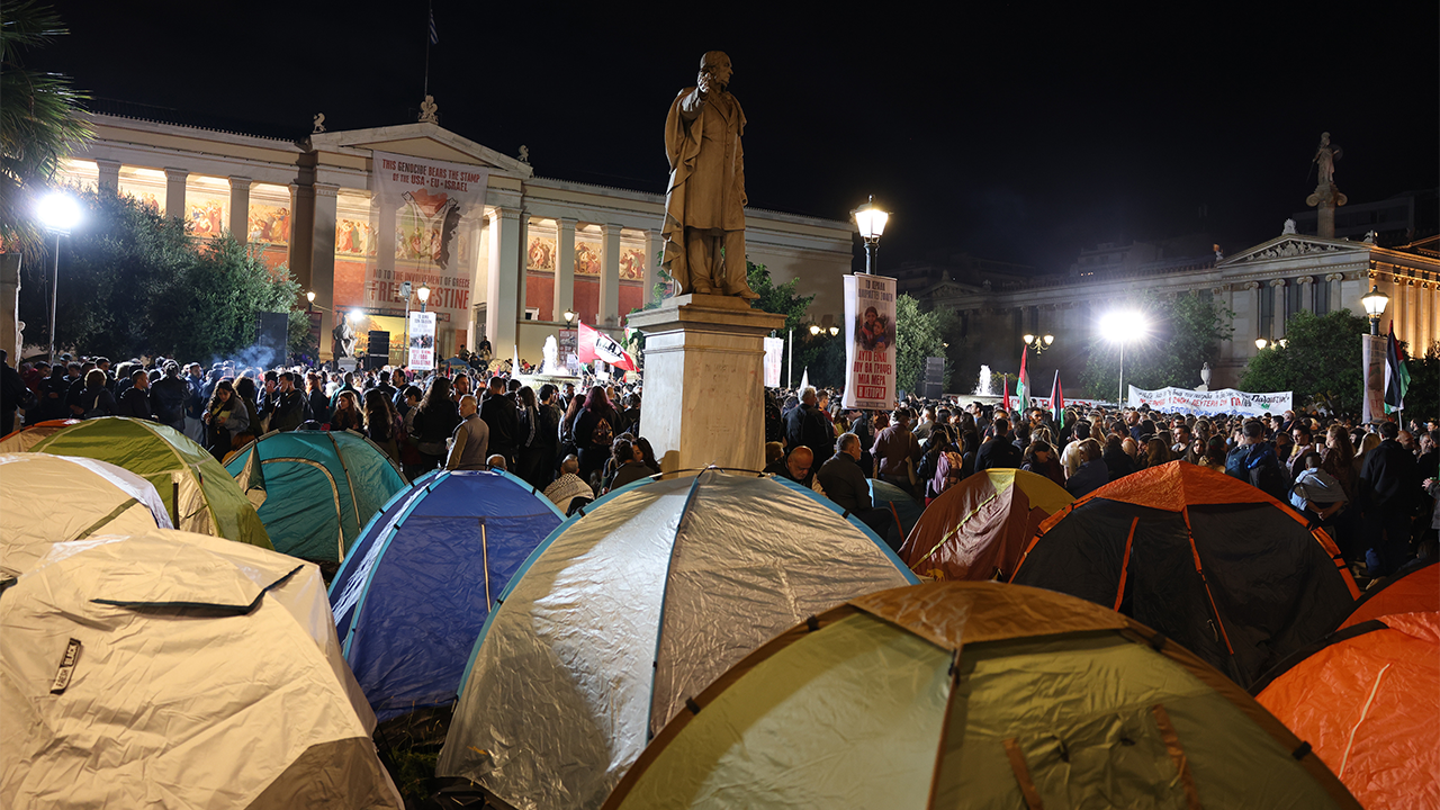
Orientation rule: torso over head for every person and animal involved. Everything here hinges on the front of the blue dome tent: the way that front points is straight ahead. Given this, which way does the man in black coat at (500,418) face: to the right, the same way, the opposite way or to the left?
the opposite way

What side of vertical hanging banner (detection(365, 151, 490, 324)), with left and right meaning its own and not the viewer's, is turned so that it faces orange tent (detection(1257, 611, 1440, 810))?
front

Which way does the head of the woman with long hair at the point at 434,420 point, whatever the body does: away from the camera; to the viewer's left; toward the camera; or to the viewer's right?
away from the camera

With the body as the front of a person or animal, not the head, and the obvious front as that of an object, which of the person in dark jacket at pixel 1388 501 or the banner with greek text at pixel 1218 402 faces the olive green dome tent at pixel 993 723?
the banner with greek text

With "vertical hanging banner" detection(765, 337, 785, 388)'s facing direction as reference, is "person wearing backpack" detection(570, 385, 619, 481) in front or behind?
in front

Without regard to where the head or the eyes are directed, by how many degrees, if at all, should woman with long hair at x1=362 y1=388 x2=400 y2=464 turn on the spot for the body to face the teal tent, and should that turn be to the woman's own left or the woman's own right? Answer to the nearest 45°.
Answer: approximately 135° to the woman's own left

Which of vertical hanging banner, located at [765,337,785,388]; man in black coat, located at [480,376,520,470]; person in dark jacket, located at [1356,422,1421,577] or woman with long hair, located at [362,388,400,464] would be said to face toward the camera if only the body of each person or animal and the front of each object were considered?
the vertical hanging banner

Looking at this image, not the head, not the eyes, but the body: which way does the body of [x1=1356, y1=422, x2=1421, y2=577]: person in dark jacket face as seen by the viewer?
away from the camera

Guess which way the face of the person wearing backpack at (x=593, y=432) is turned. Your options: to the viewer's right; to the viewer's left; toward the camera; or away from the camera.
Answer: away from the camera

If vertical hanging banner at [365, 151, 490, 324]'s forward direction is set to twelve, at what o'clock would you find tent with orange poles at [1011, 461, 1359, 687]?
The tent with orange poles is roughly at 12 o'clock from the vertical hanging banner.

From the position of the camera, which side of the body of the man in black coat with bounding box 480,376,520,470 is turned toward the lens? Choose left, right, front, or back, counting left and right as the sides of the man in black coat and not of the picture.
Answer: back
